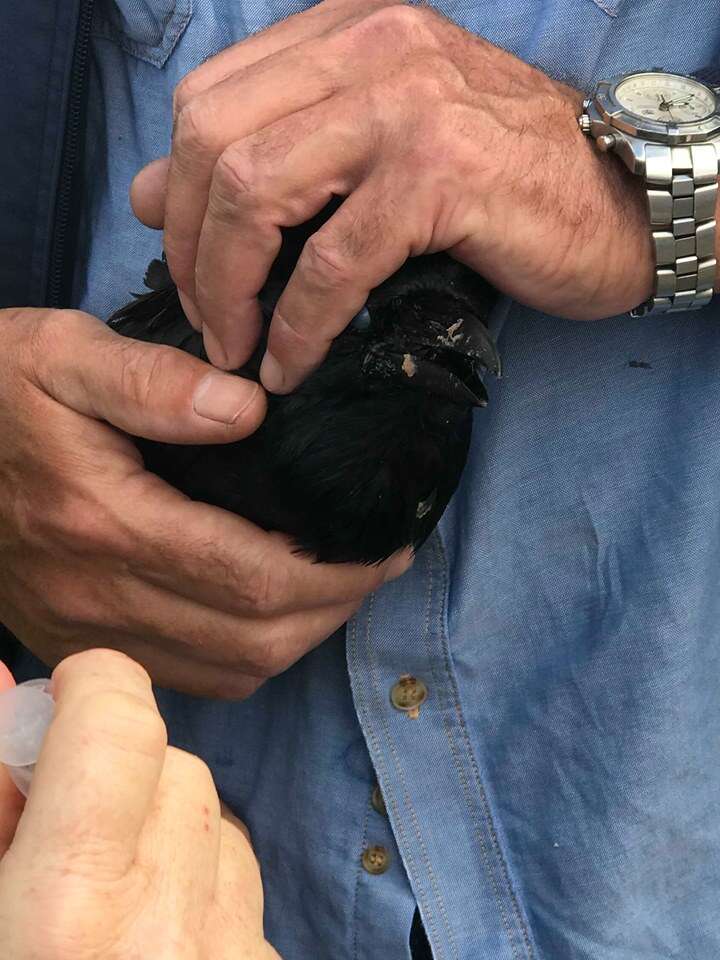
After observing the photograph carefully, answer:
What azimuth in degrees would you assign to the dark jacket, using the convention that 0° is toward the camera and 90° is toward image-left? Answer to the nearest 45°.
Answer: approximately 0°
